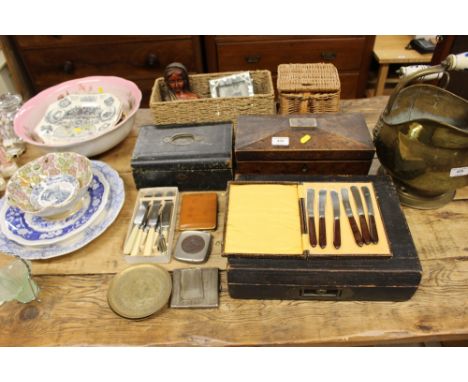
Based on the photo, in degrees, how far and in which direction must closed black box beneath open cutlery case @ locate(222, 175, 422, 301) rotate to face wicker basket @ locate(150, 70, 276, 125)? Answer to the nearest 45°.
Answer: approximately 135° to its right

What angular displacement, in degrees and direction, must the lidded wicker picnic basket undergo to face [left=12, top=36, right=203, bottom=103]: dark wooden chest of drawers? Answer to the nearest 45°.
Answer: approximately 135° to its right

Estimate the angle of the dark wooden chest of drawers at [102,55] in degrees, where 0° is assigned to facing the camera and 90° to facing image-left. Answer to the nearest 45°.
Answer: approximately 0°

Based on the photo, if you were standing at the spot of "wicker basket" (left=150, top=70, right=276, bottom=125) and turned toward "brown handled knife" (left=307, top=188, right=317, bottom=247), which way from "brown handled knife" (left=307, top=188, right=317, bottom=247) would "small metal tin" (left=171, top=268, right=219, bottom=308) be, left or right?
right

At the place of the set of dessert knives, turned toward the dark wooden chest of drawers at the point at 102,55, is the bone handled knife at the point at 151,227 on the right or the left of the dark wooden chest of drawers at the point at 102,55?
left

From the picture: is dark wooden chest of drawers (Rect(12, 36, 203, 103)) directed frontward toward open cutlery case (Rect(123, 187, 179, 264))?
yes

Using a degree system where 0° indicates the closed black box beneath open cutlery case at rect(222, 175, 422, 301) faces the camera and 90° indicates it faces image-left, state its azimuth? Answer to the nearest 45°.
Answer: approximately 0°
